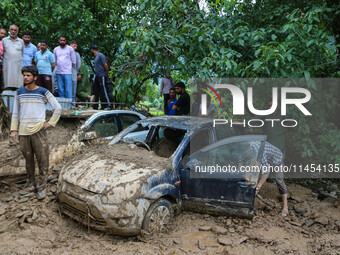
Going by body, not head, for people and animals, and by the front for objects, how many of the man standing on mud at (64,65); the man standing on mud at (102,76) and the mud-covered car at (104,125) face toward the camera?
1

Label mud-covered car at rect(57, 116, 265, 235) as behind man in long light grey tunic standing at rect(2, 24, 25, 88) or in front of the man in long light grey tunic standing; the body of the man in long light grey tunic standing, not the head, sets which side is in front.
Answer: in front

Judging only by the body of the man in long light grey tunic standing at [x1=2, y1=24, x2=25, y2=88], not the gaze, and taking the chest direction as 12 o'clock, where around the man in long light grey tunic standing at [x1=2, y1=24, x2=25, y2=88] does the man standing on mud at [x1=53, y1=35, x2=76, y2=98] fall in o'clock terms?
the man standing on mud at [x1=53, y1=35, x2=76, y2=98] is roughly at 9 o'clock from the man in long light grey tunic standing at [x1=2, y1=24, x2=25, y2=88].

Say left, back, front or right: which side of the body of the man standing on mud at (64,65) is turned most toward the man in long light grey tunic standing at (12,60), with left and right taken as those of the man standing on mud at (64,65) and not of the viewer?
right

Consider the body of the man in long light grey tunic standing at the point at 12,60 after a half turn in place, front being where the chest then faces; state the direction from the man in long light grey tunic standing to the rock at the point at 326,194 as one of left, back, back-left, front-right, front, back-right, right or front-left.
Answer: back-right

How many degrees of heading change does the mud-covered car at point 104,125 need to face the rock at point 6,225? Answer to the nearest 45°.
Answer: approximately 45° to its left

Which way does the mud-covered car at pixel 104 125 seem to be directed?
to the viewer's left
